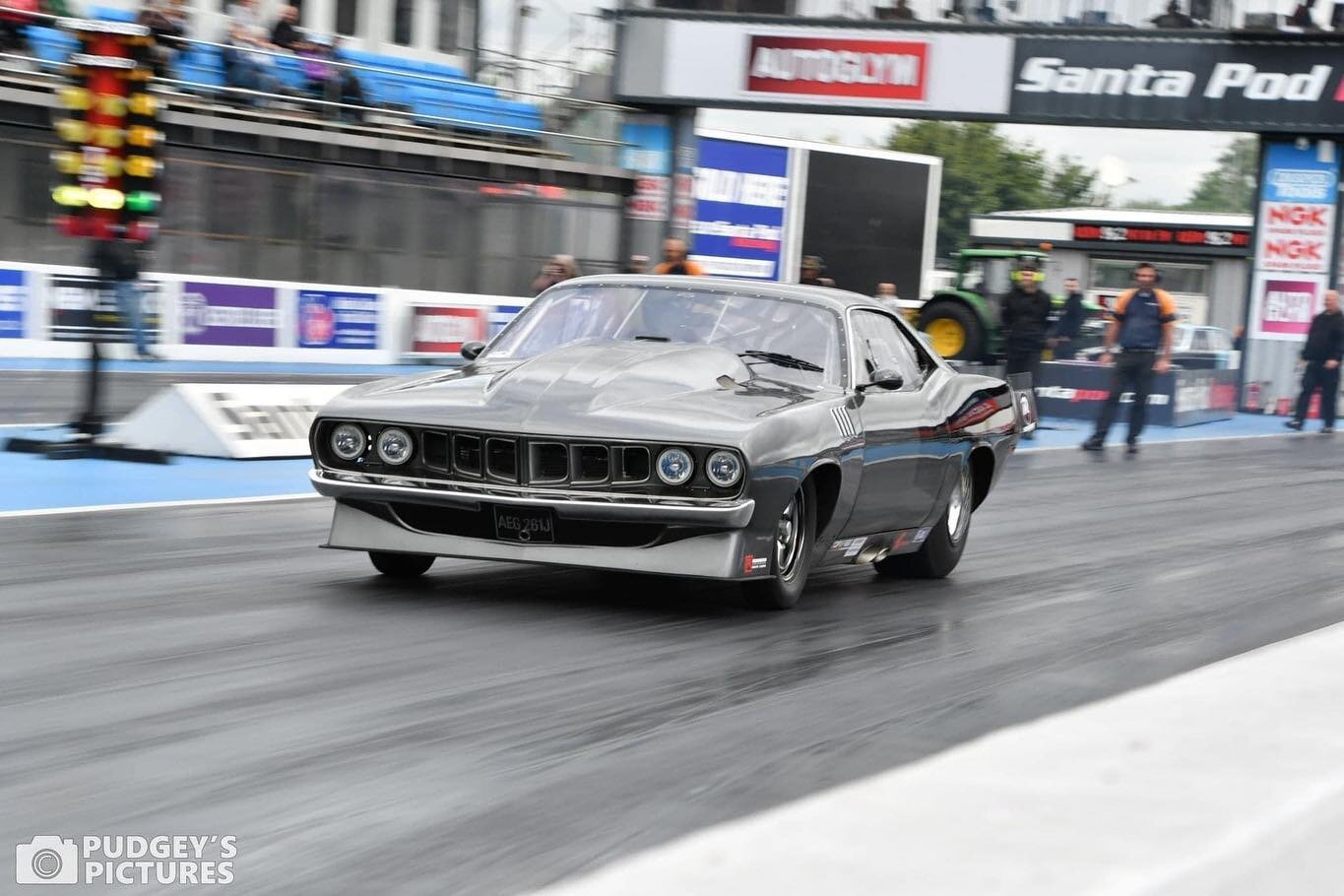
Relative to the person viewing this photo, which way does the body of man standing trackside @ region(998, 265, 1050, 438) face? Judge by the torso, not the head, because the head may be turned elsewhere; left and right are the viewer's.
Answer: facing the viewer

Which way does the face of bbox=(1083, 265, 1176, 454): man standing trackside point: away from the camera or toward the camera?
toward the camera

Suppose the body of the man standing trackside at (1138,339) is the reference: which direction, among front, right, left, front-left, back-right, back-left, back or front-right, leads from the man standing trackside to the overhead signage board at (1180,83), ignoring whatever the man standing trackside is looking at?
back

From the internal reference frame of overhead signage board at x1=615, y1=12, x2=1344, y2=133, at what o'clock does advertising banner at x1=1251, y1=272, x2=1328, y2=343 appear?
The advertising banner is roughly at 9 o'clock from the overhead signage board.

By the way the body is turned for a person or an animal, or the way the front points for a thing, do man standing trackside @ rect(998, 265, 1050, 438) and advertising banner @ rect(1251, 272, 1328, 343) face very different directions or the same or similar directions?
same or similar directions

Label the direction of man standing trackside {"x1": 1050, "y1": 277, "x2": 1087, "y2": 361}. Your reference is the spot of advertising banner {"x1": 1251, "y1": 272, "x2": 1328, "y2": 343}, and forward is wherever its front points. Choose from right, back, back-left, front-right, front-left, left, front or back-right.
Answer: front-right

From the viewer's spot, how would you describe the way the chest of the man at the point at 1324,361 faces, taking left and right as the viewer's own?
facing the viewer and to the left of the viewer

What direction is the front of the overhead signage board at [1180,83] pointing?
toward the camera

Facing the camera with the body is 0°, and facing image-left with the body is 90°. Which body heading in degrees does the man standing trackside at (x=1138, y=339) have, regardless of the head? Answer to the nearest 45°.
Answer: approximately 0°

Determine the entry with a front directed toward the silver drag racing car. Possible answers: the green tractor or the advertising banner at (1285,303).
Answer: the advertising banner

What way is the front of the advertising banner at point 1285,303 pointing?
toward the camera

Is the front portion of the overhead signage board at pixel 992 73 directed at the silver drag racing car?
yes

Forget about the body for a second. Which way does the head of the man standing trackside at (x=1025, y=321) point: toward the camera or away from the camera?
toward the camera

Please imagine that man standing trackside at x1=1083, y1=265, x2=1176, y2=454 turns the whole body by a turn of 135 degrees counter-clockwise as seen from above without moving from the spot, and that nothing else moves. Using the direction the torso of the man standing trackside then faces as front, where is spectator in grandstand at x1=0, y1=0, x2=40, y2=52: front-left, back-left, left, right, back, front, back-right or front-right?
back-left

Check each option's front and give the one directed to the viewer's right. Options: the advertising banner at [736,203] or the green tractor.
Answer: the green tractor

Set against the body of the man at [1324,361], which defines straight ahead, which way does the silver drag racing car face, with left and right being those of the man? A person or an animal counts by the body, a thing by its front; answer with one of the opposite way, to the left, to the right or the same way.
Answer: the same way
